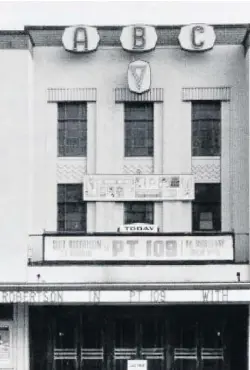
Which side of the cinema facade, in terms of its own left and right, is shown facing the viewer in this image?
front
